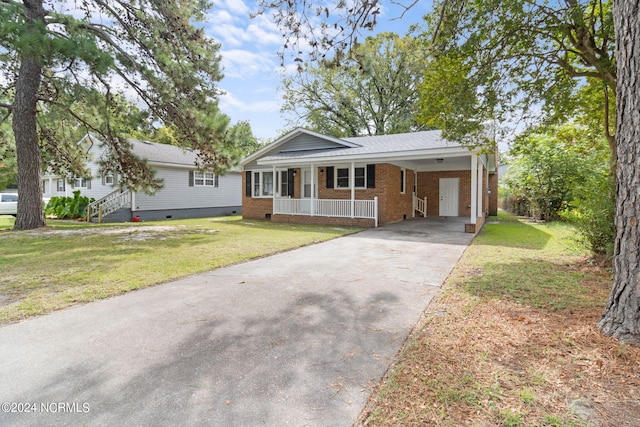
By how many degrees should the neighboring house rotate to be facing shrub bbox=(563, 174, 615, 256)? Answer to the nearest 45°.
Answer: approximately 45° to its left

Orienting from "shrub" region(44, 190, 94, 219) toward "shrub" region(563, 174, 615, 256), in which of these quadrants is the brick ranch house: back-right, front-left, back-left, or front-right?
front-left

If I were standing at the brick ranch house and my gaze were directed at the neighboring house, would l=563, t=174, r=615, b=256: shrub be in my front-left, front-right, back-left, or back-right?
back-left

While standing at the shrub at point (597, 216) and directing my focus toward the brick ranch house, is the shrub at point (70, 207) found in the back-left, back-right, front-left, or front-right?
front-left

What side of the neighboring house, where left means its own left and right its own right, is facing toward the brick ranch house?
left

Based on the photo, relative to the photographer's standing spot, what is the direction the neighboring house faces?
facing the viewer and to the left of the viewer
